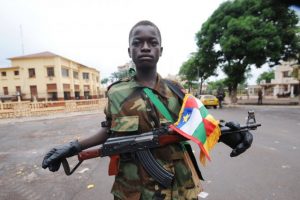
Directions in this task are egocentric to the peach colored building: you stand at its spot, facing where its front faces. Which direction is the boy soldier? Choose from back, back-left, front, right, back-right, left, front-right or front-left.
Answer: front-right

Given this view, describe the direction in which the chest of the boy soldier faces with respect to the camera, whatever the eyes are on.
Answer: toward the camera

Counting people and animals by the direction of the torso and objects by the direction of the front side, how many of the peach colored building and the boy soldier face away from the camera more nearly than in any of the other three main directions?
0

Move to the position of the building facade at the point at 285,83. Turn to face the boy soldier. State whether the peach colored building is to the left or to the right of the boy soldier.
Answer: right

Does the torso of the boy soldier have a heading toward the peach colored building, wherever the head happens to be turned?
no

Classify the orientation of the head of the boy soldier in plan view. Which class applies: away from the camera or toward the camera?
toward the camera

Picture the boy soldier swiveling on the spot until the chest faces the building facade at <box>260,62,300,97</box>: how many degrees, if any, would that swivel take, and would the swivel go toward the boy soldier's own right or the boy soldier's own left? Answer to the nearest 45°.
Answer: approximately 135° to the boy soldier's own left

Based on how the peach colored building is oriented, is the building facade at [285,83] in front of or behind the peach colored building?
in front
